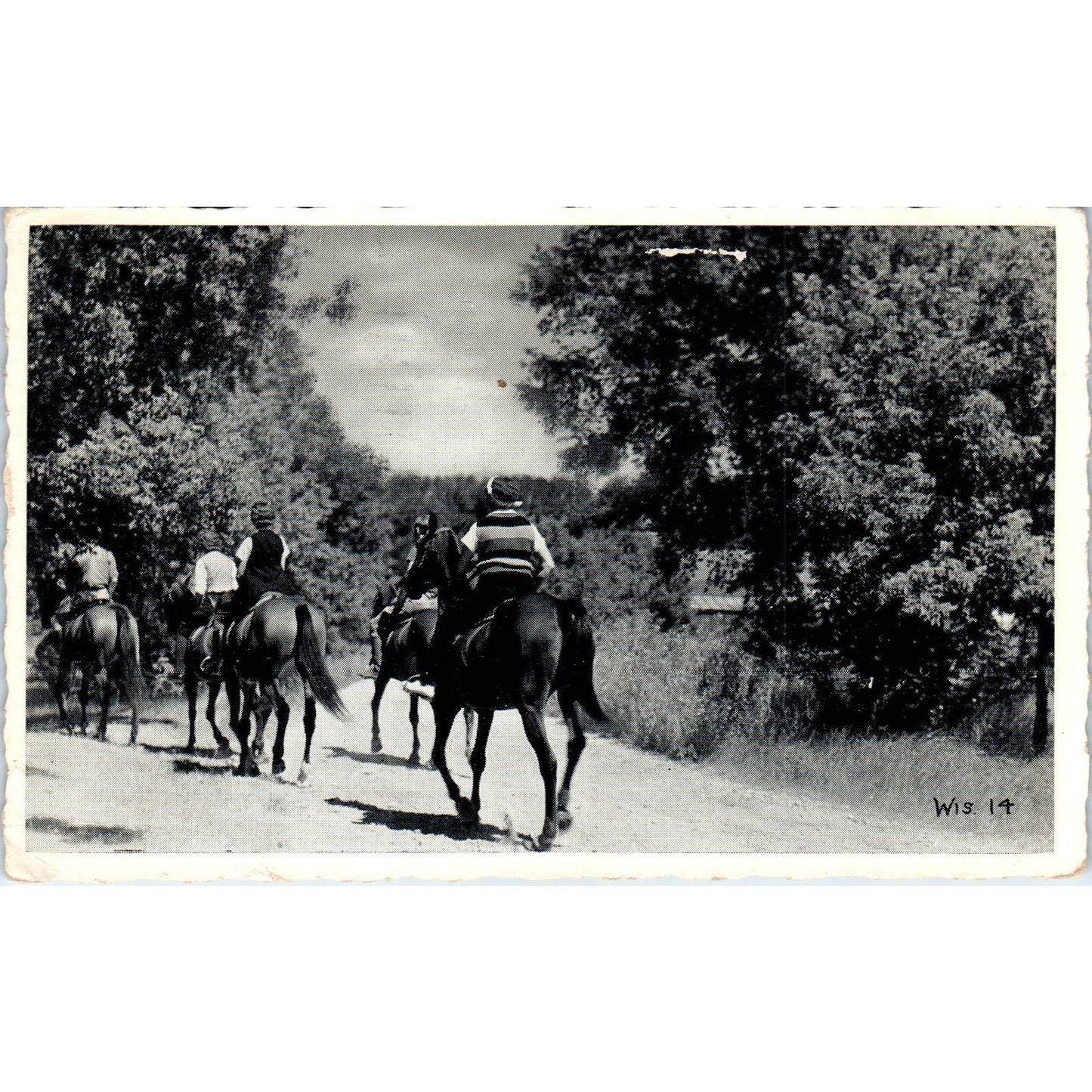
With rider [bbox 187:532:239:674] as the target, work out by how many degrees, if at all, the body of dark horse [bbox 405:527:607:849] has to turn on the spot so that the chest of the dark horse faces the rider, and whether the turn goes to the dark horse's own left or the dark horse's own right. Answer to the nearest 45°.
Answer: approximately 45° to the dark horse's own left

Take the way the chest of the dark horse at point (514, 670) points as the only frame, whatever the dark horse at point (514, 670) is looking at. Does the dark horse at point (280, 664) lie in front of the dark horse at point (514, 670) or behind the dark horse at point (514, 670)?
in front

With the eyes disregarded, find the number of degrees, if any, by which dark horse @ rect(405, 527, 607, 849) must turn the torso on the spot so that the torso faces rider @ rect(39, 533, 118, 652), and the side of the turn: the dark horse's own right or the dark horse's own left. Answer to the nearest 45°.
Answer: approximately 45° to the dark horse's own left

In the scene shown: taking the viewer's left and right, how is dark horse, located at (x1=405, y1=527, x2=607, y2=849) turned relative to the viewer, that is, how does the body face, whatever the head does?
facing away from the viewer and to the left of the viewer

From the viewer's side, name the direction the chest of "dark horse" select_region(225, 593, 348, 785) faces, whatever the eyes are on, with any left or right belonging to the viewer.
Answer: facing away from the viewer and to the left of the viewer

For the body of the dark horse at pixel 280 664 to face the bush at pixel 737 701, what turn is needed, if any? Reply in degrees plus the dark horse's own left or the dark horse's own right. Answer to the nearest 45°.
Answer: approximately 135° to the dark horse's own right
